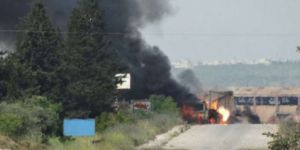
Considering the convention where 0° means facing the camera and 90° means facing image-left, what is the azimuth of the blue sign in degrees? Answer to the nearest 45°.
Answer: approximately 0°

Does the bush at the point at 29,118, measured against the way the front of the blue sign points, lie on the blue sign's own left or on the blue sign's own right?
on the blue sign's own right
